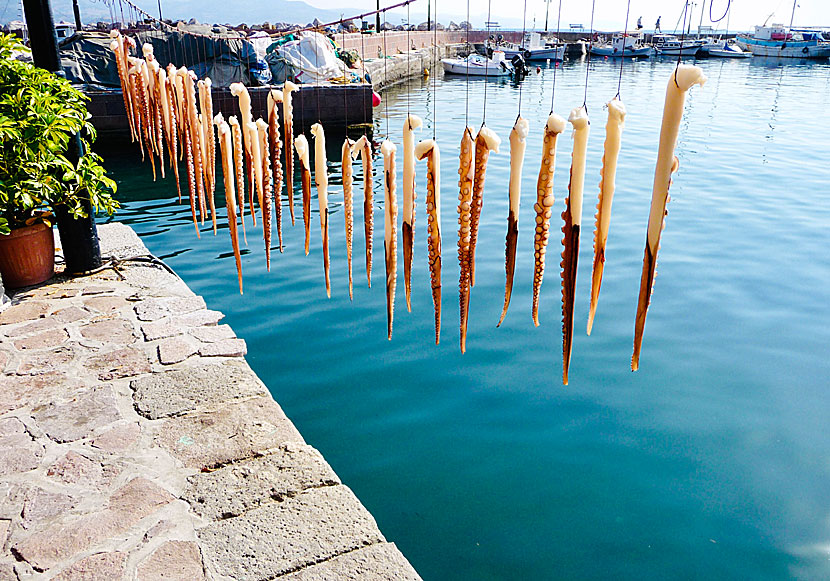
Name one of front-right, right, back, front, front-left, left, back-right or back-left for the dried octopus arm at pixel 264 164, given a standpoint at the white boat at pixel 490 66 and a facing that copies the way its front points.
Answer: left

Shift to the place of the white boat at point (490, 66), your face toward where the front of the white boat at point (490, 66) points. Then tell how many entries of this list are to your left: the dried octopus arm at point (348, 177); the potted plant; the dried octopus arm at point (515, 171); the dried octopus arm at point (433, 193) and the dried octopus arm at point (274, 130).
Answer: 5

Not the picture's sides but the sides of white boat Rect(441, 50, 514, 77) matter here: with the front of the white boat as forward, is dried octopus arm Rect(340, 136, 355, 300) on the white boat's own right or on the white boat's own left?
on the white boat's own left

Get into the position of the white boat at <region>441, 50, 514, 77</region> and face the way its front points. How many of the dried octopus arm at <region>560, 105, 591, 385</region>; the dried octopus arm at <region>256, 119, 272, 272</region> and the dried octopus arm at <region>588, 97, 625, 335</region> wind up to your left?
3

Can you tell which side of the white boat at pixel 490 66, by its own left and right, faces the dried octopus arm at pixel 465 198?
left

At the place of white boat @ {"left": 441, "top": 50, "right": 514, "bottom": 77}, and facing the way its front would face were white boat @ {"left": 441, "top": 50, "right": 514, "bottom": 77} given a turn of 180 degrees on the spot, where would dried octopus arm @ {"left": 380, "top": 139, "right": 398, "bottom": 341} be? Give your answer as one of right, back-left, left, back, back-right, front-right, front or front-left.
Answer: right

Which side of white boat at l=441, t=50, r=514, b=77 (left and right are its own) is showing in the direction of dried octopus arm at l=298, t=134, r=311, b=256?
left

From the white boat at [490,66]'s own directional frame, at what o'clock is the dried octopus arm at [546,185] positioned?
The dried octopus arm is roughly at 9 o'clock from the white boat.

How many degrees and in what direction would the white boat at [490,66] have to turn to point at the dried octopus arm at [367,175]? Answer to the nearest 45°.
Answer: approximately 90° to its left

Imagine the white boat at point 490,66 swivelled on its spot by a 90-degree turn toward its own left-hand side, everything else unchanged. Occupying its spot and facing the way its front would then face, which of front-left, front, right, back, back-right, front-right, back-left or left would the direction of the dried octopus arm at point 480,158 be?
front

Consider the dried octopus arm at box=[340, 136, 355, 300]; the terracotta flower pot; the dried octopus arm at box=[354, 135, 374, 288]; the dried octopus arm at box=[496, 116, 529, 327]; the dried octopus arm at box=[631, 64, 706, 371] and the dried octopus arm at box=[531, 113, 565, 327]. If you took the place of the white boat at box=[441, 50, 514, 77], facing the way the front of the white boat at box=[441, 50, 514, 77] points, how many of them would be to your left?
6

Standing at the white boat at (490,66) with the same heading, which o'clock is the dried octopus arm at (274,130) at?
The dried octopus arm is roughly at 9 o'clock from the white boat.

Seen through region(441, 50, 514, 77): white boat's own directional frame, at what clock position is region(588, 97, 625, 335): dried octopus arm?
The dried octopus arm is roughly at 9 o'clock from the white boat.

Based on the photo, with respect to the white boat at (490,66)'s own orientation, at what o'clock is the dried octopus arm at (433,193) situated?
The dried octopus arm is roughly at 9 o'clock from the white boat.

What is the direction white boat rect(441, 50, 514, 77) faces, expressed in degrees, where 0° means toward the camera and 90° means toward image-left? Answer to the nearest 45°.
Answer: approximately 90°

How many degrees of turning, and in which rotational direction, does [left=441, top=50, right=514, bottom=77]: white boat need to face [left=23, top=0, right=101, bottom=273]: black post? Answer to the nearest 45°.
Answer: approximately 90° to its left
